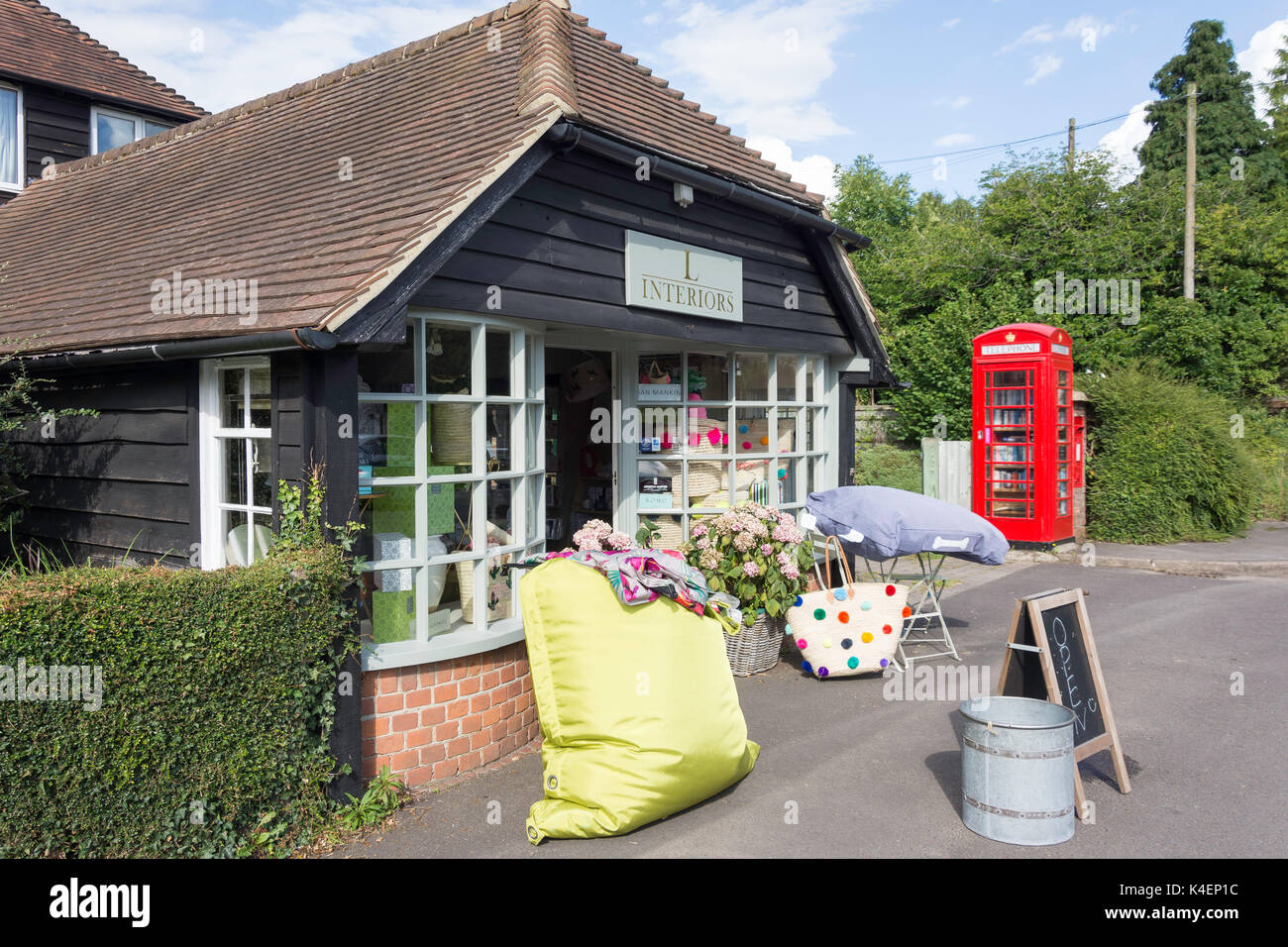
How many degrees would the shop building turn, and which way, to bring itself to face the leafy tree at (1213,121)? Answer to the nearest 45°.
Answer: approximately 90° to its left

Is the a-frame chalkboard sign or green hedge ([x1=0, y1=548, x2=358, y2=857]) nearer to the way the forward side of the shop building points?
the a-frame chalkboard sign

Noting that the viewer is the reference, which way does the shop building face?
facing the viewer and to the right of the viewer

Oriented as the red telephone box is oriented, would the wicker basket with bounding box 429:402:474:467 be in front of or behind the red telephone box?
in front

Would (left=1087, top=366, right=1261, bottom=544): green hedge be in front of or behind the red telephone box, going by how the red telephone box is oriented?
behind

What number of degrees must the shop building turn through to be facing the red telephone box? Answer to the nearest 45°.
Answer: approximately 90° to its left

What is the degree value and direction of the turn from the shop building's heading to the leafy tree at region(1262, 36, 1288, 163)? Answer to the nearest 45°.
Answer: approximately 90° to its left

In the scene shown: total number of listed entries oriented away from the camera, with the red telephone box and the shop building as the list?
0

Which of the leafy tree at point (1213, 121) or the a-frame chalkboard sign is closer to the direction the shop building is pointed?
the a-frame chalkboard sign

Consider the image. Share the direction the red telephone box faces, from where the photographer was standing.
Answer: facing the viewer and to the left of the viewer

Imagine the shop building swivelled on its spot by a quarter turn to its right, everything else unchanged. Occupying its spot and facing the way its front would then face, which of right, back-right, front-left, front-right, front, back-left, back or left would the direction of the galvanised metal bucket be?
left

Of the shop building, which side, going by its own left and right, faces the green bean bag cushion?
front
